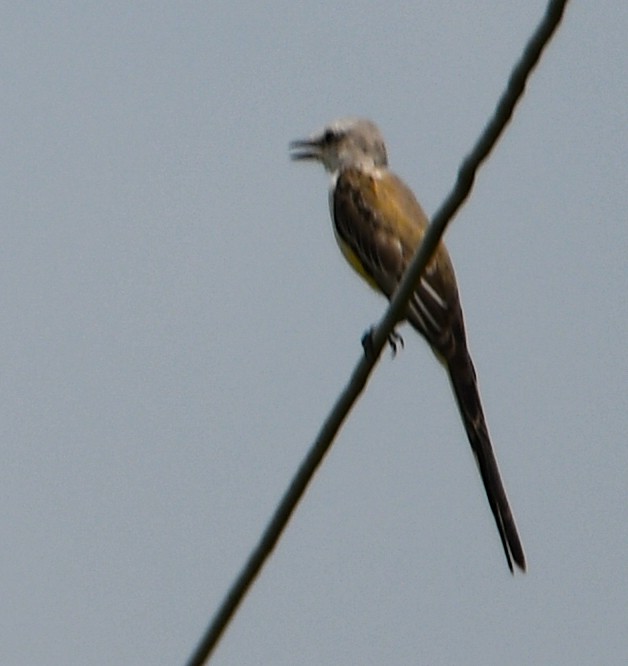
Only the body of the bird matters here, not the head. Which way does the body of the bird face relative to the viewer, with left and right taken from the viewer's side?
facing away from the viewer and to the left of the viewer
